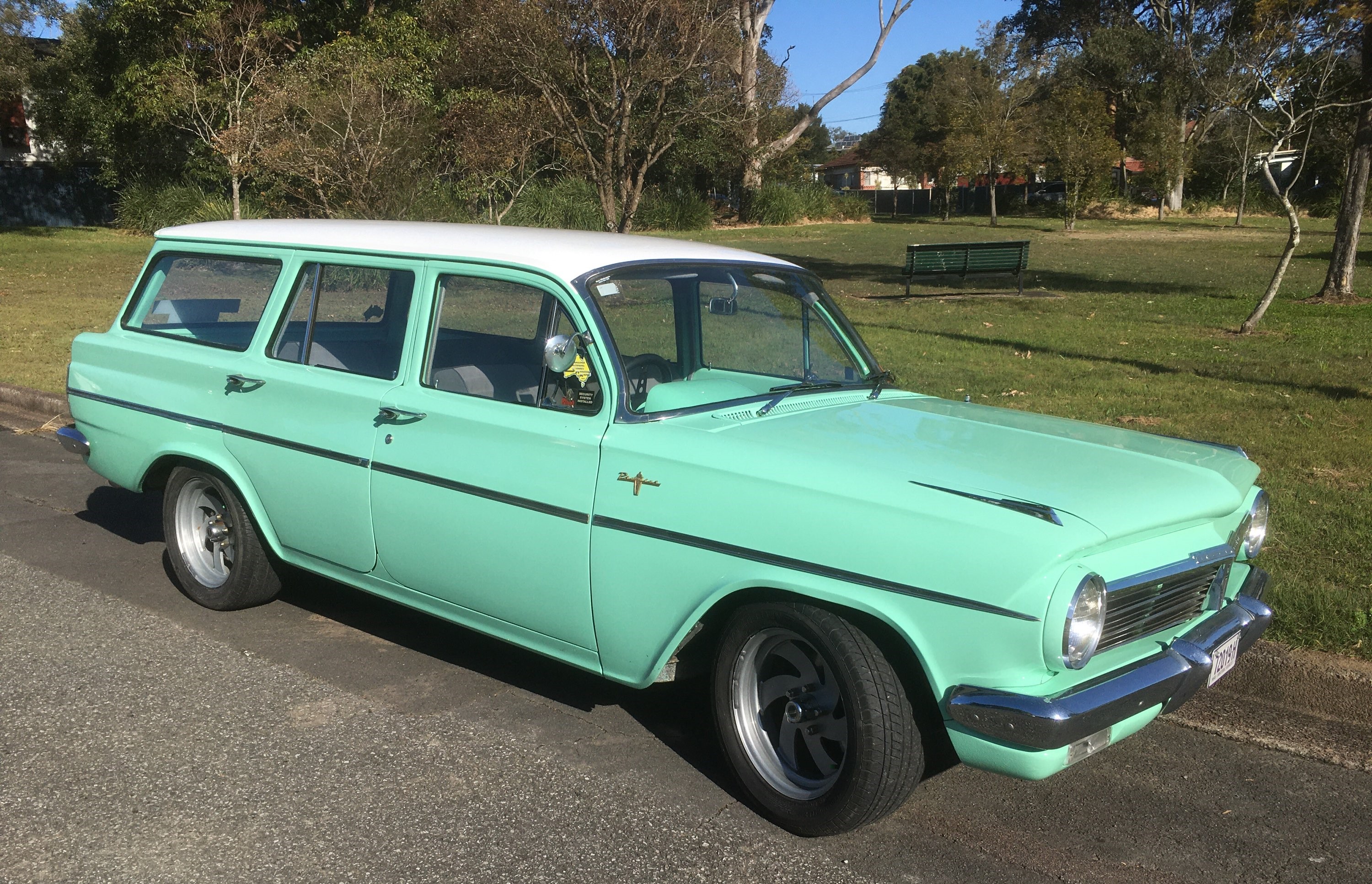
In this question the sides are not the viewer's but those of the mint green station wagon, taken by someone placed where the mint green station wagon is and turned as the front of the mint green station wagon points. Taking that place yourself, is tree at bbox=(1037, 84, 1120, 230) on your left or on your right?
on your left

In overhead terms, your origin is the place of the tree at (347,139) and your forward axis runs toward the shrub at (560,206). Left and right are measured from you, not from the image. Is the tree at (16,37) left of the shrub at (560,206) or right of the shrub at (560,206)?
left

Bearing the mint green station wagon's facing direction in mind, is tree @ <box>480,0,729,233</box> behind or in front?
behind

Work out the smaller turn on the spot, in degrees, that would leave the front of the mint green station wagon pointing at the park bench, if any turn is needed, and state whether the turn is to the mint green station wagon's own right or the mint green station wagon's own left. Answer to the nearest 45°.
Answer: approximately 135° to the mint green station wagon's own left

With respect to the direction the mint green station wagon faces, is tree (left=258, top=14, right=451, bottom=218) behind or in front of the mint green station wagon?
behind

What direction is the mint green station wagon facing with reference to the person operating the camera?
facing the viewer and to the right of the viewer

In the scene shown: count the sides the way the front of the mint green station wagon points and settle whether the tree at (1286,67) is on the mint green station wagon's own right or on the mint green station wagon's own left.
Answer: on the mint green station wagon's own left

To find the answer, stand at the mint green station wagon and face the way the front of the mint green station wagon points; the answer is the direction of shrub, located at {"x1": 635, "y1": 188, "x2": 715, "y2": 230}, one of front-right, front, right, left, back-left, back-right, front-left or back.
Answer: back-left

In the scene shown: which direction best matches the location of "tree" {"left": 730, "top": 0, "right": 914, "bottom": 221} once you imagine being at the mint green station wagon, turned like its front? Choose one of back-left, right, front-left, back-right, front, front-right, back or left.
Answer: back-left

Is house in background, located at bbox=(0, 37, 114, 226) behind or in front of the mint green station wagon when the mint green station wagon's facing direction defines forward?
behind
